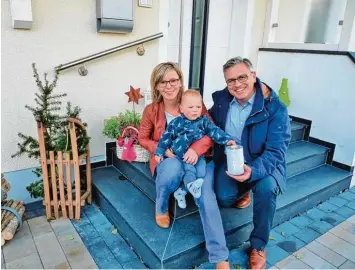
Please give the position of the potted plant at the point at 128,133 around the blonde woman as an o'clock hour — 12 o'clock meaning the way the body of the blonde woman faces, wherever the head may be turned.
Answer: The potted plant is roughly at 5 o'clock from the blonde woman.

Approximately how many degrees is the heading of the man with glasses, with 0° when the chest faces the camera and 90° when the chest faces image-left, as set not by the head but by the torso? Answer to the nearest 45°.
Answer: approximately 45°

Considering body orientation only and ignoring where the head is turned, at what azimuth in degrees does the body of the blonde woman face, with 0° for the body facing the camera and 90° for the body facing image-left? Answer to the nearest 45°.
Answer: approximately 0°

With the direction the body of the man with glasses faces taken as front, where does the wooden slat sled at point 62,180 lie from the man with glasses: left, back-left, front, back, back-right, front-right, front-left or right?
front-right

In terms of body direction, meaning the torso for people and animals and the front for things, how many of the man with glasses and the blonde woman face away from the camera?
0

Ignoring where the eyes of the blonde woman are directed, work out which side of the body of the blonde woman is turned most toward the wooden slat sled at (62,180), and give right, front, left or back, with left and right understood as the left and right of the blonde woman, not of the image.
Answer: right

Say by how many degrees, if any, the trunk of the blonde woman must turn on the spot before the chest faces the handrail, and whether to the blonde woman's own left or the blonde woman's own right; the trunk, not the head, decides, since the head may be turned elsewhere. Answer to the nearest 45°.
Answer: approximately 135° to the blonde woman's own right
